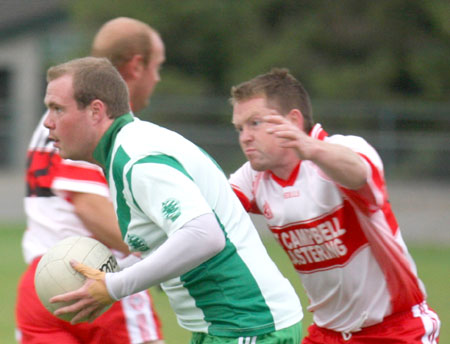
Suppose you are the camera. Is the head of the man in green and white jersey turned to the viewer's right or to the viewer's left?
to the viewer's left

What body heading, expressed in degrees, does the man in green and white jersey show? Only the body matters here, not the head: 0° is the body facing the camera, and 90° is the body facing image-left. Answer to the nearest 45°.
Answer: approximately 90°

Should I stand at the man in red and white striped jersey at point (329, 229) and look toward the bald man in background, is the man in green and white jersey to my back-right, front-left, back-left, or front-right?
front-left

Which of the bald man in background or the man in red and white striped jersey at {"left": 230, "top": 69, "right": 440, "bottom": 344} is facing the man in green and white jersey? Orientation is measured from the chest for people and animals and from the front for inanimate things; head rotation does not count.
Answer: the man in red and white striped jersey

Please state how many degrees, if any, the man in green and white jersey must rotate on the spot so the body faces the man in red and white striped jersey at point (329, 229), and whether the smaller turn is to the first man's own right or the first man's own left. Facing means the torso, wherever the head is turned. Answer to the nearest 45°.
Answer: approximately 135° to the first man's own right

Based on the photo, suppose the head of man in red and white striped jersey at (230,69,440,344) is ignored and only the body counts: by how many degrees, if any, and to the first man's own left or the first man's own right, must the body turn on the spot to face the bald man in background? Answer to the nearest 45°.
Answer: approximately 45° to the first man's own right

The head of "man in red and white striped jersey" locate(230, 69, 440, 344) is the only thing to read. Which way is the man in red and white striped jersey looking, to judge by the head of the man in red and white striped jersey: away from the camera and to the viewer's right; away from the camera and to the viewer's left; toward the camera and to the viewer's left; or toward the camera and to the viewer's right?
toward the camera and to the viewer's left

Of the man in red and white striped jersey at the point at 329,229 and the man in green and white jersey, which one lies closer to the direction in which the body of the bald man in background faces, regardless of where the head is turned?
the man in red and white striped jersey

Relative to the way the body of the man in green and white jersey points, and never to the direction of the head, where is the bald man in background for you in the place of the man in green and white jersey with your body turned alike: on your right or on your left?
on your right

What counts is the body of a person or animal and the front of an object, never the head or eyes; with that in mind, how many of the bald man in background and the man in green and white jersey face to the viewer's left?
1

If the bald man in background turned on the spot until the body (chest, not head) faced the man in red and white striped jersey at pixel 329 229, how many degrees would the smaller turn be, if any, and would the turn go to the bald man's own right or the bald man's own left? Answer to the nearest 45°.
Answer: approximately 45° to the bald man's own right
